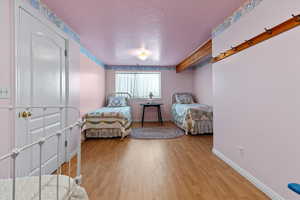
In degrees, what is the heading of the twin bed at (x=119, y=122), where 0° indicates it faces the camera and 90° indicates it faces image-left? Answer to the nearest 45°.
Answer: approximately 0°

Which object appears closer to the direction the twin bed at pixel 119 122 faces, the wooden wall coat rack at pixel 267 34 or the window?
the wooden wall coat rack

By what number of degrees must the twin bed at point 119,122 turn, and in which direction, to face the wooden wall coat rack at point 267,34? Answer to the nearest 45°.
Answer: approximately 45° to its left

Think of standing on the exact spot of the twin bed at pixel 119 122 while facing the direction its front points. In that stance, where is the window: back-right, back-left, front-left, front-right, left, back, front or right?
back

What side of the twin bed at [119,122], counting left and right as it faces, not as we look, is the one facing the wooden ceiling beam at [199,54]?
left

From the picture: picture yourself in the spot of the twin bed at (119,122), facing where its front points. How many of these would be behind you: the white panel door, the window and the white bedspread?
1

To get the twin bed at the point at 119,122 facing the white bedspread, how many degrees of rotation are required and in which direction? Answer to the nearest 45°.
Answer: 0° — it already faces it
